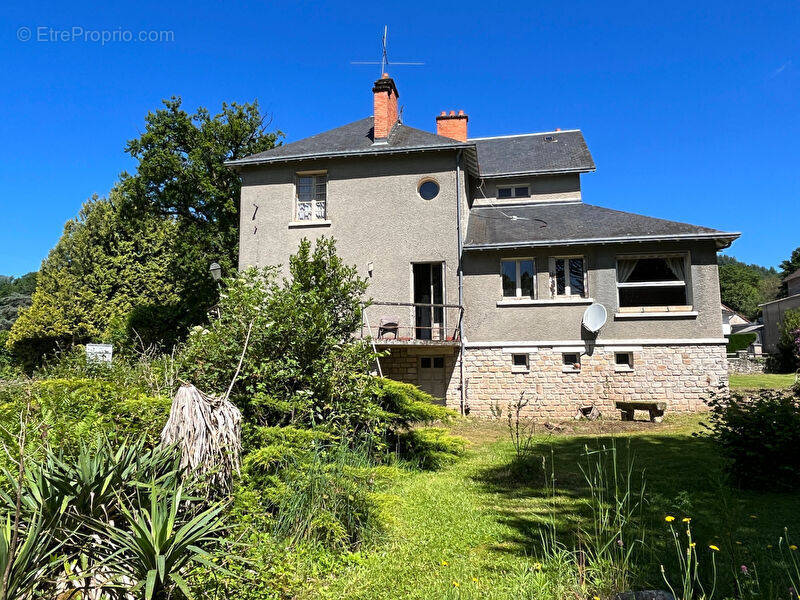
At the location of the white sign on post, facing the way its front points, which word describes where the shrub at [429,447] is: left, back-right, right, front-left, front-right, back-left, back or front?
front-left

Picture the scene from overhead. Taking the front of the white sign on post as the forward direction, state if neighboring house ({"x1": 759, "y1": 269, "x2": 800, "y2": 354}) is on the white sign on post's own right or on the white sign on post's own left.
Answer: on the white sign on post's own left

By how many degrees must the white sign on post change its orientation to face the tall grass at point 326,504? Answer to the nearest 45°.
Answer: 0° — it already faces it

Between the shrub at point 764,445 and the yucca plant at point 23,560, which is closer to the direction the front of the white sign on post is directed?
the yucca plant

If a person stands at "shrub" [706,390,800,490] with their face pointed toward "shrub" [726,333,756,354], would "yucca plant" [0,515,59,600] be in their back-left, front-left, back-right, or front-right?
back-left

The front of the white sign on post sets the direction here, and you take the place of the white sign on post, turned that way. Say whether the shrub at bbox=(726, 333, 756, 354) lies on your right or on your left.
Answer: on your left

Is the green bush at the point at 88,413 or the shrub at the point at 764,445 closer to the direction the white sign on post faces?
the green bush

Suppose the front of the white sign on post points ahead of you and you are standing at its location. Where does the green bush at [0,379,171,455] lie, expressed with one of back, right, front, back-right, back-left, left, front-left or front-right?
front

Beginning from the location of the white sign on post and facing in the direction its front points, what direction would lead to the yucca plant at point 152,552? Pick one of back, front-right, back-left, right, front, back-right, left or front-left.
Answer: front

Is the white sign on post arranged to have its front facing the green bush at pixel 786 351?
no

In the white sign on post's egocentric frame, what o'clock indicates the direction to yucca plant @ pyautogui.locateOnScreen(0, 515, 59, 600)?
The yucca plant is roughly at 12 o'clock from the white sign on post.

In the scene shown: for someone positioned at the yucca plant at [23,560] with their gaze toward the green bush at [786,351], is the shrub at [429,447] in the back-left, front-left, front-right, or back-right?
front-left

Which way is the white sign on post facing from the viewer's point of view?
toward the camera

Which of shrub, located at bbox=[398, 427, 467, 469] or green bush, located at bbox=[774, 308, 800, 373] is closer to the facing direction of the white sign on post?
the shrub
